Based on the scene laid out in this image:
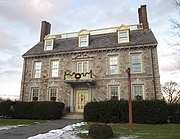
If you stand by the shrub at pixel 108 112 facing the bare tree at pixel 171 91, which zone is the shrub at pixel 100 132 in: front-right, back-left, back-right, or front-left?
back-right

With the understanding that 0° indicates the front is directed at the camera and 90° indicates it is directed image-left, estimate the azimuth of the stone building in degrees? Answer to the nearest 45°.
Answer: approximately 0°

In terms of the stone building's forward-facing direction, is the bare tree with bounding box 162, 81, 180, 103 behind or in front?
behind

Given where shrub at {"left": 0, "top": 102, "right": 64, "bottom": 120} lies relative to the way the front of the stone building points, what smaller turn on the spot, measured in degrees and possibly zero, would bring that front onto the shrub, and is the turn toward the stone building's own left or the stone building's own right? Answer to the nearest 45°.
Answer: approximately 90° to the stone building's own right

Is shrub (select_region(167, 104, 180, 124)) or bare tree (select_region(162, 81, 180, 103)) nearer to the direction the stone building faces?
the shrub

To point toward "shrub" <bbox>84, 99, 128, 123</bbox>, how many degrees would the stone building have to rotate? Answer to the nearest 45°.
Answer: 0° — it already faces it

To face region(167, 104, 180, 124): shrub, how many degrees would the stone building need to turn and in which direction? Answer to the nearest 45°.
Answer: approximately 45° to its left
